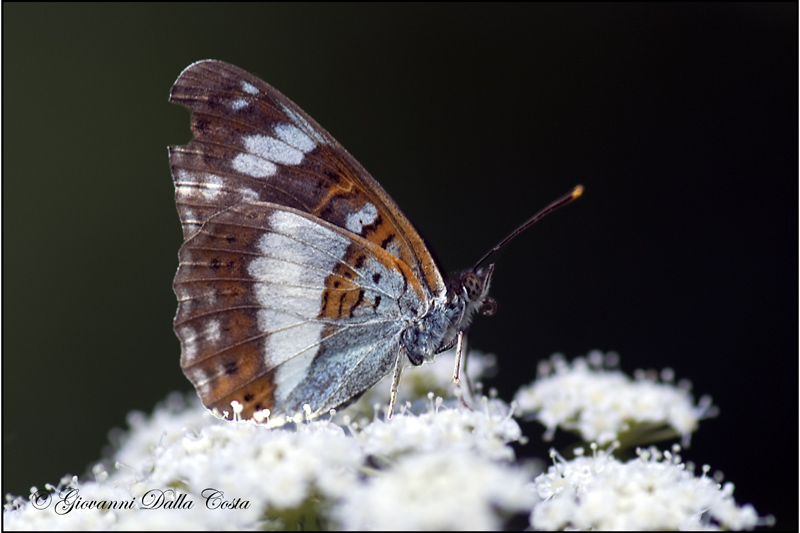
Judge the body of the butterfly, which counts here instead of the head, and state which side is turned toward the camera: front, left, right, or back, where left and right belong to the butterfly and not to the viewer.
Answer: right

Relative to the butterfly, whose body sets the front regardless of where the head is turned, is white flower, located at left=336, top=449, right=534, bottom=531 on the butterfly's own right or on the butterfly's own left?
on the butterfly's own right
